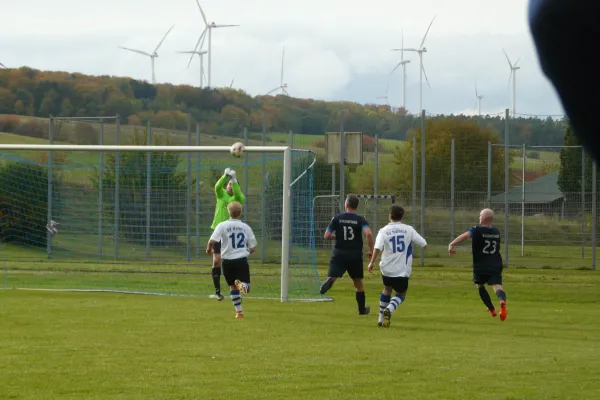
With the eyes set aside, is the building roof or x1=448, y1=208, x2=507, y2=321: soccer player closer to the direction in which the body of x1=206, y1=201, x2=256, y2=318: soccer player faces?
the building roof

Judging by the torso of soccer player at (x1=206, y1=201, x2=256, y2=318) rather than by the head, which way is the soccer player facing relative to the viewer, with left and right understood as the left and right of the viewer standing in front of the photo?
facing away from the viewer

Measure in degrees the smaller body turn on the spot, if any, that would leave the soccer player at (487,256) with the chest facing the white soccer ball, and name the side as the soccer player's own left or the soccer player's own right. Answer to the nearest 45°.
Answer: approximately 45° to the soccer player's own left

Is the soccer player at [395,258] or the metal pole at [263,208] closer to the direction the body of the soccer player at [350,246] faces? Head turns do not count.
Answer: the metal pole

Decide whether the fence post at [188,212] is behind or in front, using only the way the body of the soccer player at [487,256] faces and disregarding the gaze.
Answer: in front

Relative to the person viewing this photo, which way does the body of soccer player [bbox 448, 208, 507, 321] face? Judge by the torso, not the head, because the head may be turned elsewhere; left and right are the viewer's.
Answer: facing away from the viewer and to the left of the viewer

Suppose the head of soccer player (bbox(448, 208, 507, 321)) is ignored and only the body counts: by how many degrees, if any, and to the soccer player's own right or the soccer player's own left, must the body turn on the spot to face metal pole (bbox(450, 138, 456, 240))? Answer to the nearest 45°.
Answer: approximately 45° to the soccer player's own right

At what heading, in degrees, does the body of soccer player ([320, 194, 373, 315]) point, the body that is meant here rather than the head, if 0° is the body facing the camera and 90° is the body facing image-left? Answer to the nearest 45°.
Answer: approximately 180°

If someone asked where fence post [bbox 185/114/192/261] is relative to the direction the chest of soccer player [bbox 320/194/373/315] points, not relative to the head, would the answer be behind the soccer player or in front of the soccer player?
in front

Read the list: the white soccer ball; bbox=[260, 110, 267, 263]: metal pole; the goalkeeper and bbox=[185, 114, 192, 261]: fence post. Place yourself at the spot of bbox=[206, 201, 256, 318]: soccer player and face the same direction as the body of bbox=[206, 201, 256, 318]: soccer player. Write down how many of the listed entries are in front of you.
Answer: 4

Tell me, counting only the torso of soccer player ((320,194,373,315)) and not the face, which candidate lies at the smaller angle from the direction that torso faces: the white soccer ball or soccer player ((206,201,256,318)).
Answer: the white soccer ball

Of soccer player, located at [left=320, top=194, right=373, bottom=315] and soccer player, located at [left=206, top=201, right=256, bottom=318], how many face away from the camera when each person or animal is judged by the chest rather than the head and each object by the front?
2

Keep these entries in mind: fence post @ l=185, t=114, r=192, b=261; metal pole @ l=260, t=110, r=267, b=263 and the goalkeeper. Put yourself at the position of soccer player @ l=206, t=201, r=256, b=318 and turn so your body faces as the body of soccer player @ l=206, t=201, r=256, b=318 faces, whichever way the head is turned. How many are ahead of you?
3
